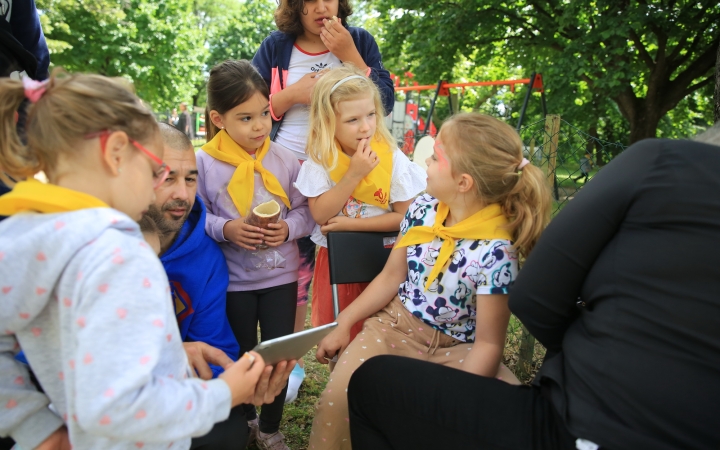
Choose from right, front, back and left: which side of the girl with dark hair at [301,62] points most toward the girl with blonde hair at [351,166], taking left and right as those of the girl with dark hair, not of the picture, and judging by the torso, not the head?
front

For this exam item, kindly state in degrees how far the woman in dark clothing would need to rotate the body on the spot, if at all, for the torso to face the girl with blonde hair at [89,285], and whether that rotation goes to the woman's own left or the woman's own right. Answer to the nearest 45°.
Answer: approximately 90° to the woman's own left

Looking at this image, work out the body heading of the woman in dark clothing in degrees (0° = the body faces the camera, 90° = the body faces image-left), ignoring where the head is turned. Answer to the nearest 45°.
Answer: approximately 135°

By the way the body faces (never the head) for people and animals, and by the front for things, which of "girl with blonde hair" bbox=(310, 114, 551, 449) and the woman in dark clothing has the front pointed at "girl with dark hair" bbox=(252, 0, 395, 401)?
the woman in dark clothing

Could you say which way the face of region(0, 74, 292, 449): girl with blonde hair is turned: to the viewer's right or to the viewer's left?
to the viewer's right

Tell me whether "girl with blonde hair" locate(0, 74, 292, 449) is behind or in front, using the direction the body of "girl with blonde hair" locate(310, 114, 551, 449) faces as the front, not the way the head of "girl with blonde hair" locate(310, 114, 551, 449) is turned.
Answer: in front

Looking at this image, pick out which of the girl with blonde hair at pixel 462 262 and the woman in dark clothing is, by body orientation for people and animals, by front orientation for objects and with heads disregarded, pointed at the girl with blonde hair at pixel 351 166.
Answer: the woman in dark clothing

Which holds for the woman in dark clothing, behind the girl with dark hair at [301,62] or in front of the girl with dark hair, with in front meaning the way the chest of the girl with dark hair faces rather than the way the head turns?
in front

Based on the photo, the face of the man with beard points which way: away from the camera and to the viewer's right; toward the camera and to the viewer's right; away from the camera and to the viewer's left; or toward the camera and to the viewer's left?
toward the camera and to the viewer's right

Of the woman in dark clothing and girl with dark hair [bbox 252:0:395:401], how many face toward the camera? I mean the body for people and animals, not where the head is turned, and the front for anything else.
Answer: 1

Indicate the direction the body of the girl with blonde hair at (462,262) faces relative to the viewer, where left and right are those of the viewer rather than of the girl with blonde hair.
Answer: facing the viewer and to the left of the viewer

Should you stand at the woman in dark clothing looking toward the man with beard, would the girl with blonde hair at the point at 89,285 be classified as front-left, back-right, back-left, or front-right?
front-left

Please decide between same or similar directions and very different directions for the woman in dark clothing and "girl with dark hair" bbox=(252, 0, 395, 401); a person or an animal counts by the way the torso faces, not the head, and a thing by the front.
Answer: very different directions

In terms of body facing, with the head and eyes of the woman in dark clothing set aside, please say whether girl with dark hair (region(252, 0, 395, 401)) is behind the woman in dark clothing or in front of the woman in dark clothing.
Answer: in front

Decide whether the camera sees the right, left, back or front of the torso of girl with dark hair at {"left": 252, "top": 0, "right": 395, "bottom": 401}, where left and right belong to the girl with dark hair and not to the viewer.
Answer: front

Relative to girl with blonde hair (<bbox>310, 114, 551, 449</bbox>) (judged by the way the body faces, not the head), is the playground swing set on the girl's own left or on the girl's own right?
on the girl's own right
